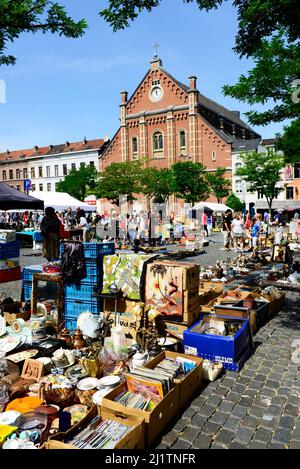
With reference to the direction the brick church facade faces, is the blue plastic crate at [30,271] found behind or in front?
in front

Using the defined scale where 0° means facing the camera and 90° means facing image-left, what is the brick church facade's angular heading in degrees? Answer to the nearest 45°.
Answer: approximately 45°

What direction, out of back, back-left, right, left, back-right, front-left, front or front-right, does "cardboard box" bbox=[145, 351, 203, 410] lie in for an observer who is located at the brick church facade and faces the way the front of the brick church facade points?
front-left

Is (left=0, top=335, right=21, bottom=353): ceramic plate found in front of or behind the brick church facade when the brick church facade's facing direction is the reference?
in front

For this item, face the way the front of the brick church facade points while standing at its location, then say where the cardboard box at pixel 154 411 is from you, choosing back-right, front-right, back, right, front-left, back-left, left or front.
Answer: front-left

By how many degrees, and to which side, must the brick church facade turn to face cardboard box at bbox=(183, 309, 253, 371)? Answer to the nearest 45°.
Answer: approximately 45° to its left

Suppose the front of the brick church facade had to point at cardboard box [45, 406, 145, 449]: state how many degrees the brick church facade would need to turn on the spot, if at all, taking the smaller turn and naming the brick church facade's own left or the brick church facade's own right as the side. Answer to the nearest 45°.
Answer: approximately 45° to the brick church facade's own left

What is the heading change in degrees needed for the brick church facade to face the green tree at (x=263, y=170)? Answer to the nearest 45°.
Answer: approximately 90° to its left
